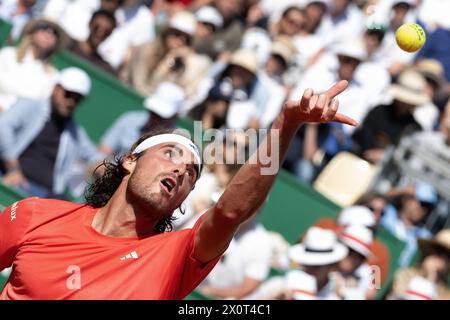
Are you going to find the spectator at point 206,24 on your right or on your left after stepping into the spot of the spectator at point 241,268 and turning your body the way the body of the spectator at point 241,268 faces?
on your right

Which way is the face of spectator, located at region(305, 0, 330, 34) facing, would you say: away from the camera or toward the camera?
toward the camera

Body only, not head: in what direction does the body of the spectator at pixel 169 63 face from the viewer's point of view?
toward the camera

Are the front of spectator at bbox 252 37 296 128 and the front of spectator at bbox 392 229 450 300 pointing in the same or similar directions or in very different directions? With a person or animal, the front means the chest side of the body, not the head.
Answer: same or similar directions

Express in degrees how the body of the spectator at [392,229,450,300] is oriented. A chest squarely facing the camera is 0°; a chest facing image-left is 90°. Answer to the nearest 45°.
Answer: approximately 45°

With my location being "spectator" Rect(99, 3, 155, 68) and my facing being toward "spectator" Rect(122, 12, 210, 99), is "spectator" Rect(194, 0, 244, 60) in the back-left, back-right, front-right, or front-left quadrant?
front-left

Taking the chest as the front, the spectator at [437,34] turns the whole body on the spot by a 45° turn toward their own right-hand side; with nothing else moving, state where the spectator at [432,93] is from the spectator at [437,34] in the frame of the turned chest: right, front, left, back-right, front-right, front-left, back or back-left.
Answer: left

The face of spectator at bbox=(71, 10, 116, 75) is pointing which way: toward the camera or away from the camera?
toward the camera

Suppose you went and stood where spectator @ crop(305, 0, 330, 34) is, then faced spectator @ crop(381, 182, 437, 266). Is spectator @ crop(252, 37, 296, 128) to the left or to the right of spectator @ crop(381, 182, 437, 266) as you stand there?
right

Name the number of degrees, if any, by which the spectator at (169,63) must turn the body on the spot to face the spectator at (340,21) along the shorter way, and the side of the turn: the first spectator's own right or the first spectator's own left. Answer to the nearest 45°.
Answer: approximately 90° to the first spectator's own left

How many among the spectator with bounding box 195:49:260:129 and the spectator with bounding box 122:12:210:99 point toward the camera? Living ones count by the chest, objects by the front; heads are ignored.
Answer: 2

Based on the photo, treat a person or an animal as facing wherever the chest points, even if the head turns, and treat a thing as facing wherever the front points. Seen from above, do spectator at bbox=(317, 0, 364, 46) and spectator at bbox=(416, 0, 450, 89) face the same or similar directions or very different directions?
same or similar directions

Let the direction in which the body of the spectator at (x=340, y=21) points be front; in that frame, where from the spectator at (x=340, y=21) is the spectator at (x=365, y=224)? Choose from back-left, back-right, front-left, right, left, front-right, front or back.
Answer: front-left

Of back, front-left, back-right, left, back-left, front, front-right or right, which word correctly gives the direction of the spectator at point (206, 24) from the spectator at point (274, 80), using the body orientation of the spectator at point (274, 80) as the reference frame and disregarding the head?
right

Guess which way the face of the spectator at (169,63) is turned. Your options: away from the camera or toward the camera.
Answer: toward the camera

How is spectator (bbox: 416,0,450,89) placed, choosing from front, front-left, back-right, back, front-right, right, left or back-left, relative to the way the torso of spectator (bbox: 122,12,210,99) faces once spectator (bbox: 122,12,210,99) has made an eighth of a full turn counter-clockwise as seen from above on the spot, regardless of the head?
front-left
